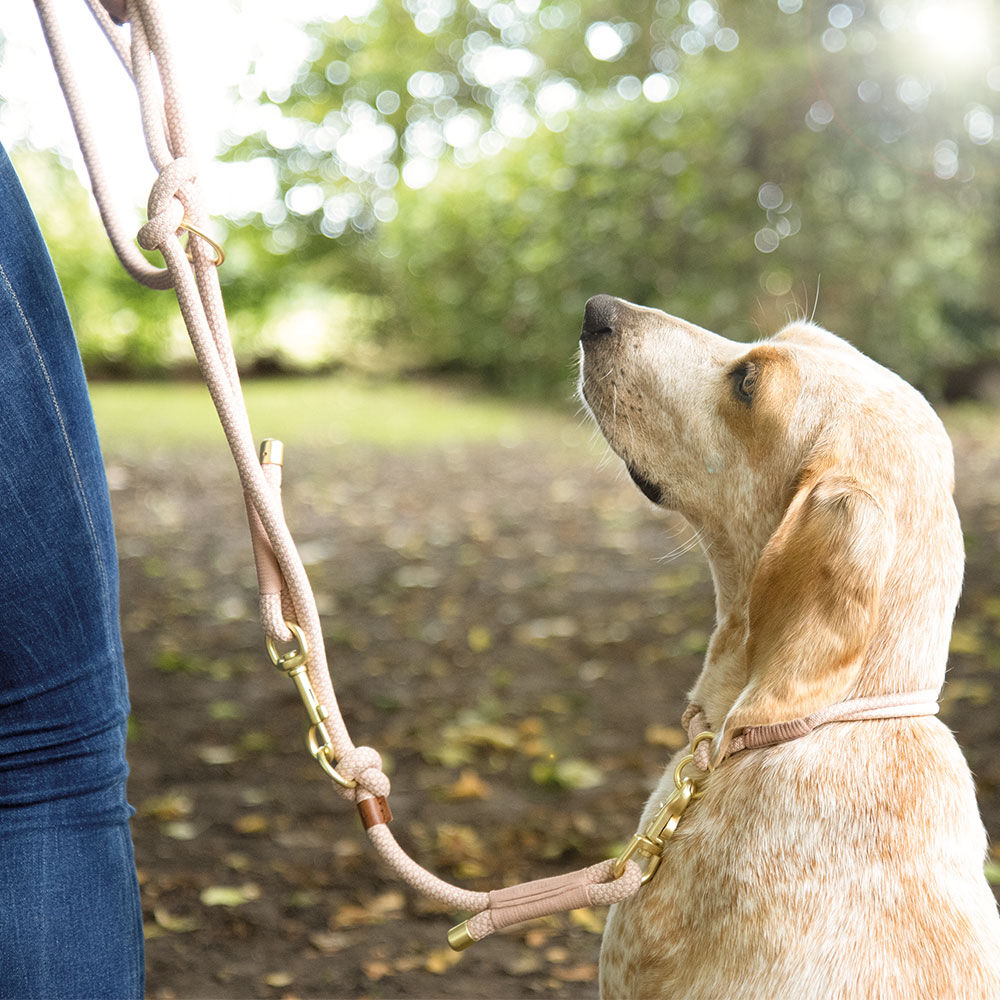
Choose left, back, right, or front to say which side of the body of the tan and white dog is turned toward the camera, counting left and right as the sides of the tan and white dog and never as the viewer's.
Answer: left

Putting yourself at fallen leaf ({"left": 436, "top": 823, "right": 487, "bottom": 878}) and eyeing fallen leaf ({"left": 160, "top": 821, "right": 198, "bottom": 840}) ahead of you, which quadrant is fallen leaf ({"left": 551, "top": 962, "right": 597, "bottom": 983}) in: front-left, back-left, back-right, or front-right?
back-left
